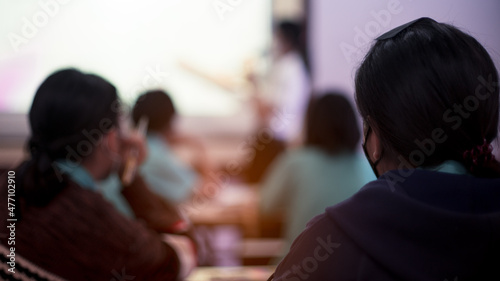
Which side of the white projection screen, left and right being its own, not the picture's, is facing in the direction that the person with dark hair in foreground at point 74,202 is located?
front

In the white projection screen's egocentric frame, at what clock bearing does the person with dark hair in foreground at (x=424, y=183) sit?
The person with dark hair in foreground is roughly at 12 o'clock from the white projection screen.

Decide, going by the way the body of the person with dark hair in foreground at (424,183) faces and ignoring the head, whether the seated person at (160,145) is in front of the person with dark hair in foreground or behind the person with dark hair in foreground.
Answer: in front

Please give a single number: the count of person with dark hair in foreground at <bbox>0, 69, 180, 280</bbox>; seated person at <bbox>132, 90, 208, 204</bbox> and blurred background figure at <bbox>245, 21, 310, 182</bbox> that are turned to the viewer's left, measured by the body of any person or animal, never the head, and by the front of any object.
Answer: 1

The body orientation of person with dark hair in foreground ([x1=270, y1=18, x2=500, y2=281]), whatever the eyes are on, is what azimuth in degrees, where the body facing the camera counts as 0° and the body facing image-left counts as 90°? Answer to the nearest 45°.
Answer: approximately 135°

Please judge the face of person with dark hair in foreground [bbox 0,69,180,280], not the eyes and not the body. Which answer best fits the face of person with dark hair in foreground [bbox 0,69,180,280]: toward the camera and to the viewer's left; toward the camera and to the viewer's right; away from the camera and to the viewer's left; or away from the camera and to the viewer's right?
away from the camera and to the viewer's right

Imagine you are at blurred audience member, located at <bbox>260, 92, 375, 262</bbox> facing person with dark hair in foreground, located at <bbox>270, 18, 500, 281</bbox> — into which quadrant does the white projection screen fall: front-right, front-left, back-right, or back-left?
back-right

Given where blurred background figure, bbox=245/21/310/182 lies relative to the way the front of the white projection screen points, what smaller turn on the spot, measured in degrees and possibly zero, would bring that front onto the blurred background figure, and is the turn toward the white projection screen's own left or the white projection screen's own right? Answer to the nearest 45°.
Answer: approximately 90° to the white projection screen's own left

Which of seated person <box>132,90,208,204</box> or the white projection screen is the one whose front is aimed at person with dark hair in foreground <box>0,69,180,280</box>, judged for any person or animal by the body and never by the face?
the white projection screen

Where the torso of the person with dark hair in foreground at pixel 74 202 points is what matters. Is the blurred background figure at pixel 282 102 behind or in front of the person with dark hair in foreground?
in front

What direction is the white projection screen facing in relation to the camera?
toward the camera

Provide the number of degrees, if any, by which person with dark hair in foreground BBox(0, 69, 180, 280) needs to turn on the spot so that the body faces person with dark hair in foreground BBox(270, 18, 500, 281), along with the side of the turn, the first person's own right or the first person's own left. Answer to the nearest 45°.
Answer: approximately 90° to the first person's own right

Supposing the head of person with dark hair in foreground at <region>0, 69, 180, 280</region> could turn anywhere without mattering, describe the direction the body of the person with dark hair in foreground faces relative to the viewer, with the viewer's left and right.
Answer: facing away from the viewer and to the right of the viewer
